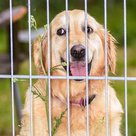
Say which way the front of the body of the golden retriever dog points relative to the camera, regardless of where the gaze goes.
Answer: toward the camera
